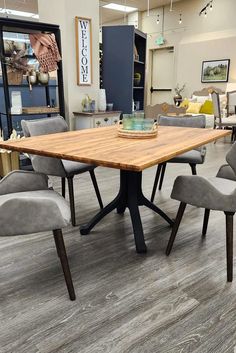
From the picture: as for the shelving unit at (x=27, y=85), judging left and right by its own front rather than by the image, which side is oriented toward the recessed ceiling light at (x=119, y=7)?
left

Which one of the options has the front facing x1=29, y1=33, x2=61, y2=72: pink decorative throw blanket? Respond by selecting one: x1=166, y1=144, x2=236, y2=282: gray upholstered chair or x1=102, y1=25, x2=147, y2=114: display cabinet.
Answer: the gray upholstered chair

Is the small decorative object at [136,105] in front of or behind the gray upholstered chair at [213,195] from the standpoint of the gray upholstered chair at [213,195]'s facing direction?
in front

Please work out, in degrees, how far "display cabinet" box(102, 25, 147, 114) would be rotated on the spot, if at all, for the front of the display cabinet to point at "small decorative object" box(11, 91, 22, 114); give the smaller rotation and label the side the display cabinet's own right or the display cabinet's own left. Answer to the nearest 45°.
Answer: approximately 135° to the display cabinet's own right

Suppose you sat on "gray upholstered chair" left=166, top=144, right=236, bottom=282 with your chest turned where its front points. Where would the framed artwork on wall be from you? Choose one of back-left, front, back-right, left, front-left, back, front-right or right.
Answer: front-right

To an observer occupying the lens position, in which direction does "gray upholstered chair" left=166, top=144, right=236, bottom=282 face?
facing away from the viewer and to the left of the viewer

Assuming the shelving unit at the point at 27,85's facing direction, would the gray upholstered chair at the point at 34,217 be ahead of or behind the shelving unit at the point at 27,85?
ahead

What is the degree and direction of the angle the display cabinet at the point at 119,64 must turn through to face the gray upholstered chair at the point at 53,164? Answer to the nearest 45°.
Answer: approximately 90° to its right

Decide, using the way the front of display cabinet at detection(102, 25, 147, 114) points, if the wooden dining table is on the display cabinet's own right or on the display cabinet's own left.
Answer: on the display cabinet's own right

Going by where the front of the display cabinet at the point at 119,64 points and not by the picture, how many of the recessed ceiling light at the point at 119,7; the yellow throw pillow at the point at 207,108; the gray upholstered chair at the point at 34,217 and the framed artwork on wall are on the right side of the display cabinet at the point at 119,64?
1

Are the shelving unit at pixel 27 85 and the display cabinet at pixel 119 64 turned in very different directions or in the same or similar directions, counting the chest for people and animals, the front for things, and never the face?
same or similar directions
